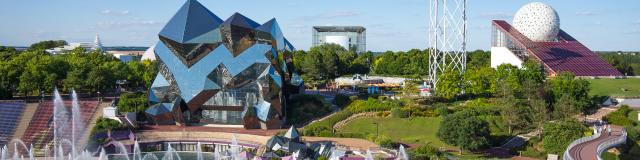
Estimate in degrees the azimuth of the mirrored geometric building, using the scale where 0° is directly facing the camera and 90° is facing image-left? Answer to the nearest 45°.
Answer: approximately 0°

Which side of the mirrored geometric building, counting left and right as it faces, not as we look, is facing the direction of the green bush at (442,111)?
left

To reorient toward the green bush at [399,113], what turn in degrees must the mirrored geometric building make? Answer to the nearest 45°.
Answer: approximately 90° to its left

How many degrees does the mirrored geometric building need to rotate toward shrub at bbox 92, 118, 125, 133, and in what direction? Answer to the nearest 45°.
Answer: approximately 90° to its right

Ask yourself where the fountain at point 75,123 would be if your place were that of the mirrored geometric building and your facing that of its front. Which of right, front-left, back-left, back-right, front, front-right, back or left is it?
right

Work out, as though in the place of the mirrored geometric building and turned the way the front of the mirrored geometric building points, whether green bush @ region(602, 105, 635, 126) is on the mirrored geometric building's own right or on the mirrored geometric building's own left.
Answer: on the mirrored geometric building's own left

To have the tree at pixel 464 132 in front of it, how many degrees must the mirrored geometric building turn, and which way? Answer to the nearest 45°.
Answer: approximately 45° to its left
